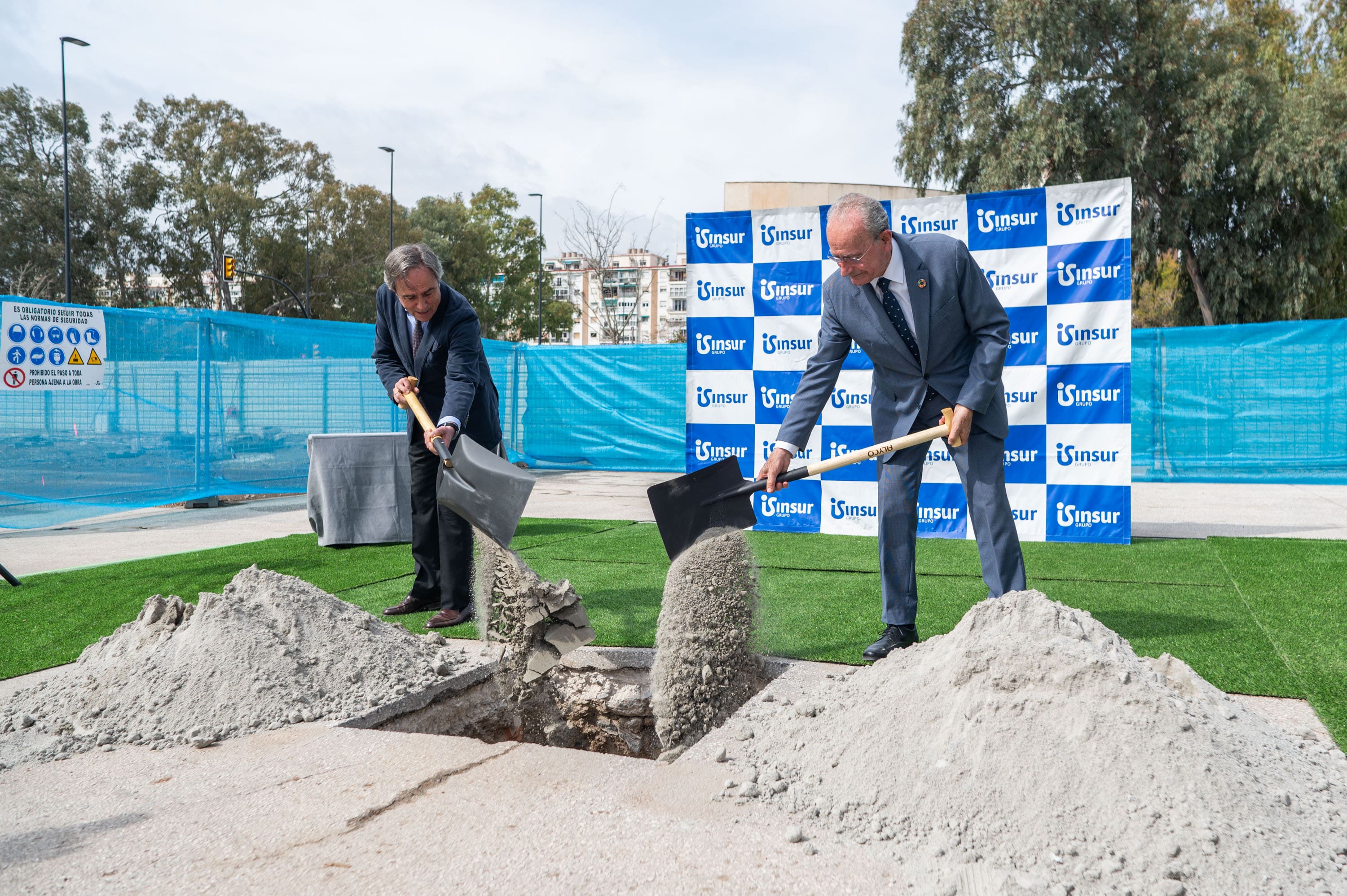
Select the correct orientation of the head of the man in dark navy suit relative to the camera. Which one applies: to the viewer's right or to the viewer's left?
to the viewer's right

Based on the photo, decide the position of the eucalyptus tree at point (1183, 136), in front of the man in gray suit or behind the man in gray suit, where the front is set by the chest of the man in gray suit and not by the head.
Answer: behind

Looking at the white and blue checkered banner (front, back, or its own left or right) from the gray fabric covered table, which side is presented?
right

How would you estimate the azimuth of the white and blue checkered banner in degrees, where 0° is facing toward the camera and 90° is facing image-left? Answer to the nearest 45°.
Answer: approximately 0°

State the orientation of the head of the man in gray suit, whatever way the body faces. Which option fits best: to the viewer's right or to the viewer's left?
to the viewer's left

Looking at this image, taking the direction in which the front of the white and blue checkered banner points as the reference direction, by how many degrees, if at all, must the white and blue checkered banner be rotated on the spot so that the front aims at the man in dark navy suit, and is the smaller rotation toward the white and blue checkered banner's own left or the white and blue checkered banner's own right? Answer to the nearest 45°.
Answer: approximately 45° to the white and blue checkered banner's own right

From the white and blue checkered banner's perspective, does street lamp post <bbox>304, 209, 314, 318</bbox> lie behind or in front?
behind

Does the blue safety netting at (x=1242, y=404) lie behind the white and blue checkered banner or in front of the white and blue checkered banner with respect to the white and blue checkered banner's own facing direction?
behind

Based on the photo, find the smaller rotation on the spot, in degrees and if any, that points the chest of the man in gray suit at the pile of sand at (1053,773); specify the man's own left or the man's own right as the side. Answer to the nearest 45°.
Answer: approximately 45° to the man's own left

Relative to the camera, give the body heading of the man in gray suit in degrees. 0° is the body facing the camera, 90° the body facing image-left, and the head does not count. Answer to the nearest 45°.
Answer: approximately 45°

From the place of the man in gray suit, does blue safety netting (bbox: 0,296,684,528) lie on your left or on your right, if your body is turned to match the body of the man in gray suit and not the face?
on your right
